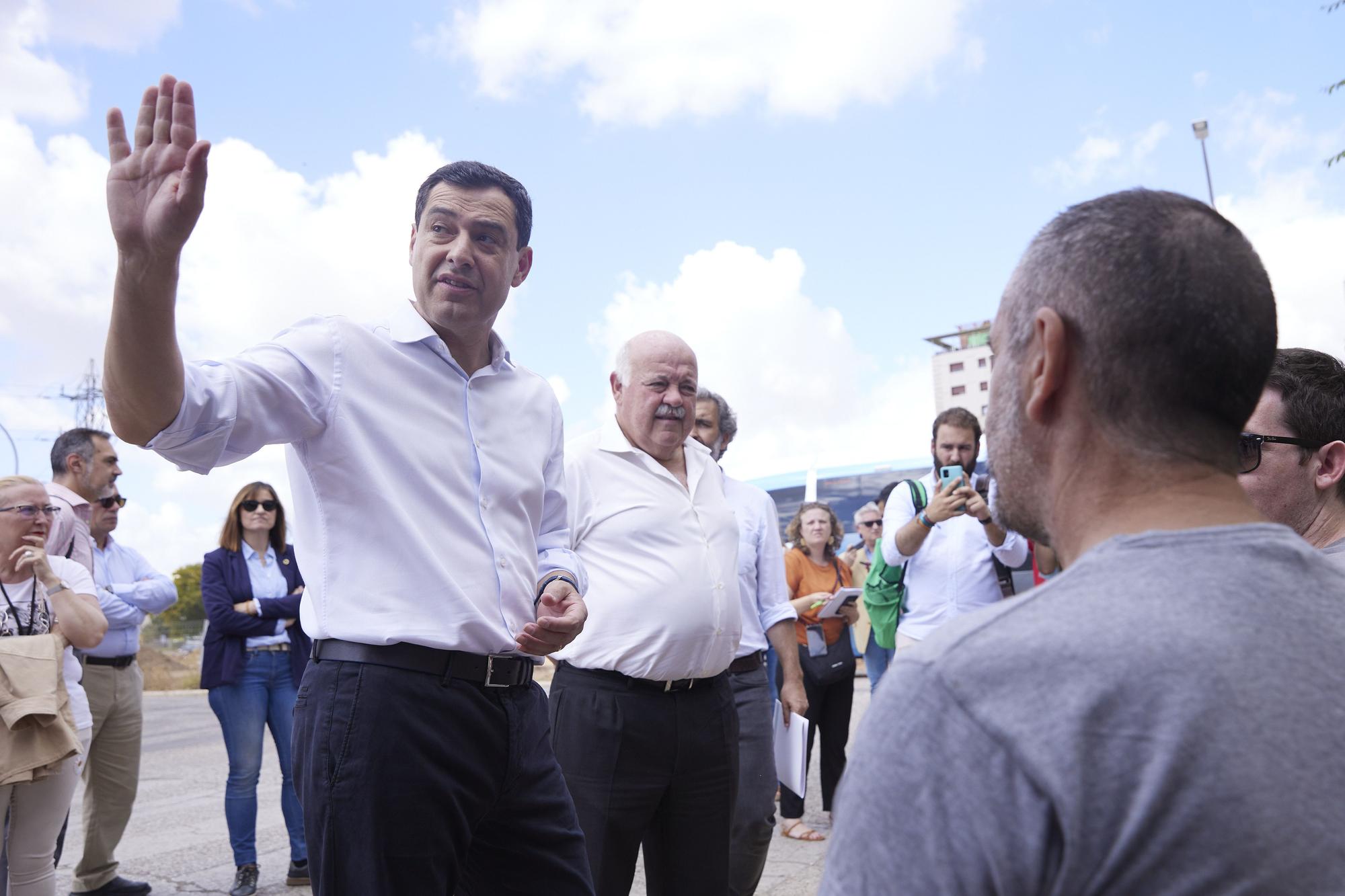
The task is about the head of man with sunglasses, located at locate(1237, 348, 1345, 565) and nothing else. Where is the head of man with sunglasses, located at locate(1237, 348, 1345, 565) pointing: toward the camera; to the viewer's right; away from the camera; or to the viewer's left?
to the viewer's left

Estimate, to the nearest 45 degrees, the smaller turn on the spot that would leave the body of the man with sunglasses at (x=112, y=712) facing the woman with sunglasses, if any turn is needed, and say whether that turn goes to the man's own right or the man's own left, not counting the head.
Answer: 0° — they already face them

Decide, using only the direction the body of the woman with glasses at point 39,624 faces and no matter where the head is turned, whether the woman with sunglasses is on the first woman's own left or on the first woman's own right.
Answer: on the first woman's own left

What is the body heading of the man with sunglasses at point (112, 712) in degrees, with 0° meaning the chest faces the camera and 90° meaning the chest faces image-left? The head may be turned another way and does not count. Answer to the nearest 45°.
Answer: approximately 315°

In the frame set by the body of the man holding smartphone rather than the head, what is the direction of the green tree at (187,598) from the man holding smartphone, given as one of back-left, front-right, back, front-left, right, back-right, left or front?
back-right

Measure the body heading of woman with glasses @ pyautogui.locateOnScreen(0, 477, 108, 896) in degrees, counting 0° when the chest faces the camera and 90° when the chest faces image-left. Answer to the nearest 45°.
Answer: approximately 0°

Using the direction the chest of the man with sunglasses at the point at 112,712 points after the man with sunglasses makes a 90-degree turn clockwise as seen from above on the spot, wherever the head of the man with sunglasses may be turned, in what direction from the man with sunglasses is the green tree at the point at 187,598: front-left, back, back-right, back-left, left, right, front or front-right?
back-right

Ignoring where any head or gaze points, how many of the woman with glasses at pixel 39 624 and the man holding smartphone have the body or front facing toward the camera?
2

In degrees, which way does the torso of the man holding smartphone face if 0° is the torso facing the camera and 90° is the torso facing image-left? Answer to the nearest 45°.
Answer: approximately 0°

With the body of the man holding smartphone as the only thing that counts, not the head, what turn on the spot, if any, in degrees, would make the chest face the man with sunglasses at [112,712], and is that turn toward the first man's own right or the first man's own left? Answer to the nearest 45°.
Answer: approximately 90° to the first man's own right
